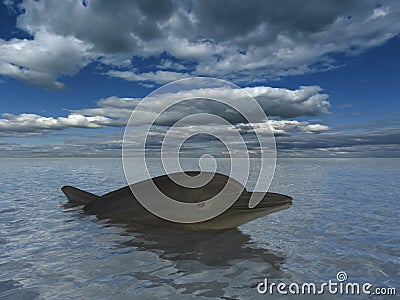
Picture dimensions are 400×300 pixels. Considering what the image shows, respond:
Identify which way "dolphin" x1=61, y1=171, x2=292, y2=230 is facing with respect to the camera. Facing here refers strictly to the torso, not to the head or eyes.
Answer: to the viewer's right
